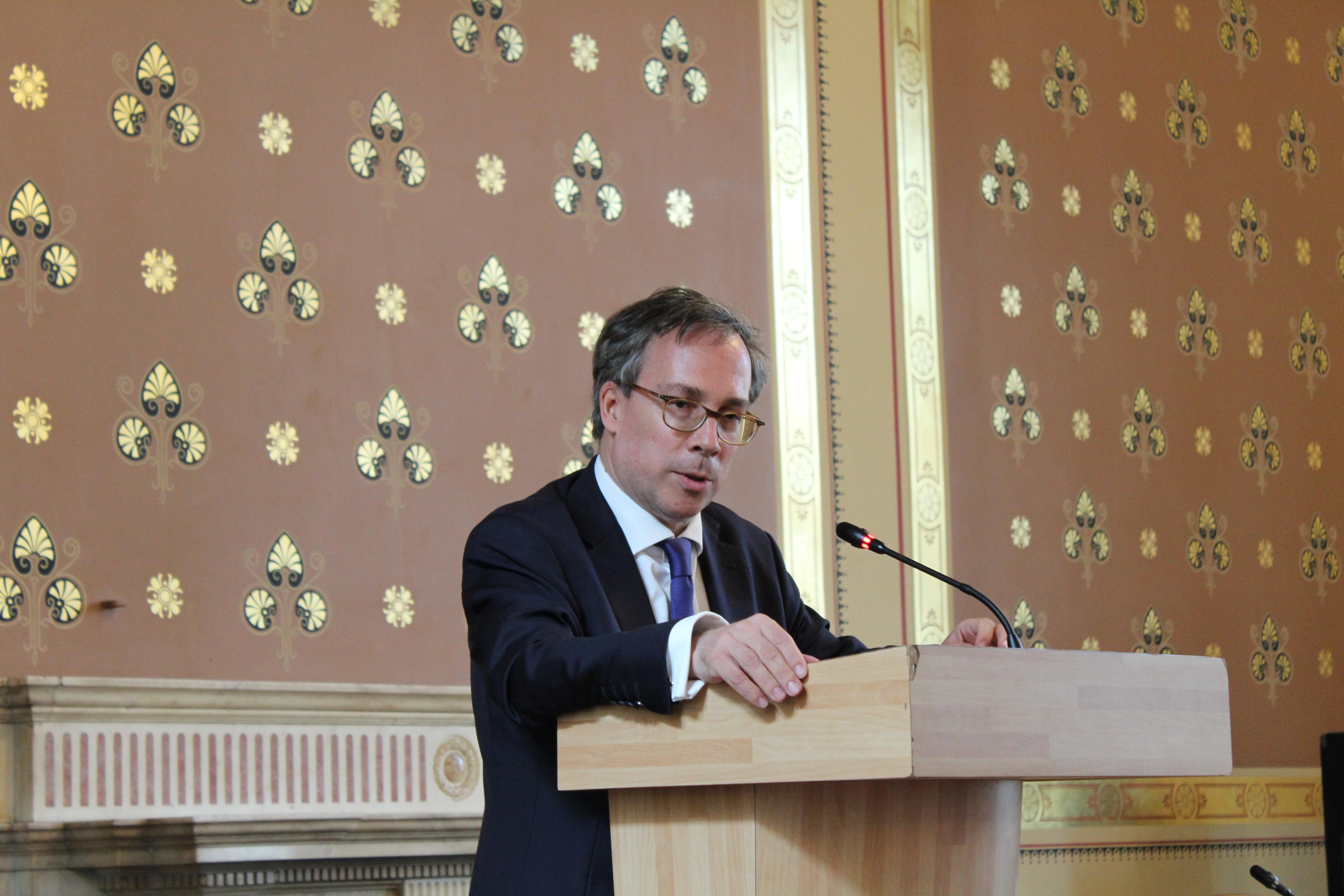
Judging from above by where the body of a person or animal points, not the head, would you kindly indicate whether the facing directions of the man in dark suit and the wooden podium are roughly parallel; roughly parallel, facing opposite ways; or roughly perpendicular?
roughly parallel

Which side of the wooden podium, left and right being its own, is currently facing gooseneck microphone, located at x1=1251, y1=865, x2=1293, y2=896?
left

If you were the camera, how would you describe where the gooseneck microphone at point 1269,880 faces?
facing to the left of the viewer

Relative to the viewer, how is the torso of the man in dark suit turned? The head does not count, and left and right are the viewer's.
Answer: facing the viewer and to the right of the viewer

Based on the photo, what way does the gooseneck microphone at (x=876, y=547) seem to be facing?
to the viewer's left

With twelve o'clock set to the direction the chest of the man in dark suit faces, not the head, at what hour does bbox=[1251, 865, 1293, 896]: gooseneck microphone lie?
The gooseneck microphone is roughly at 9 o'clock from the man in dark suit.

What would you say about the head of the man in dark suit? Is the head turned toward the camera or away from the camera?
toward the camera
